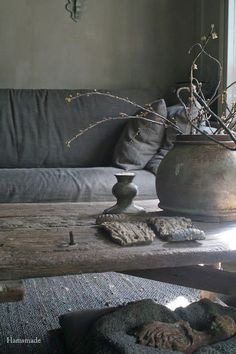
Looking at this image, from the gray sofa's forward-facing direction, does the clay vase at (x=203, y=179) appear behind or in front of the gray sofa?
in front

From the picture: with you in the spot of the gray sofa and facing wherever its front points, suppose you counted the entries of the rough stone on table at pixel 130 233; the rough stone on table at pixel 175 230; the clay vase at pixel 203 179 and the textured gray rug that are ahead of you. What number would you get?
4

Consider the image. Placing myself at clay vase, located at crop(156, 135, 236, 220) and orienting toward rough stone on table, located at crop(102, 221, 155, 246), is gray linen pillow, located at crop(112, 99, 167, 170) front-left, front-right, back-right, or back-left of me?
back-right

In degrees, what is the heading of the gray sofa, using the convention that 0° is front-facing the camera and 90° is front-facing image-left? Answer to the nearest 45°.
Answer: approximately 0°

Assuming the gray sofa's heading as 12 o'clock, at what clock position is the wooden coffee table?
The wooden coffee table is roughly at 12 o'clock from the gray sofa.

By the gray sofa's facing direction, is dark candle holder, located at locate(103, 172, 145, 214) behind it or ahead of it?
ahead

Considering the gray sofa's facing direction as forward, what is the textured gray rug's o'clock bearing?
The textured gray rug is roughly at 12 o'clock from the gray sofa.

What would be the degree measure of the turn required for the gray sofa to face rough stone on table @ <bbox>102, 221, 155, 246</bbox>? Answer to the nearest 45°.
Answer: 0° — it already faces it

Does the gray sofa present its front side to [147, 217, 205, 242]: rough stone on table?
yes
